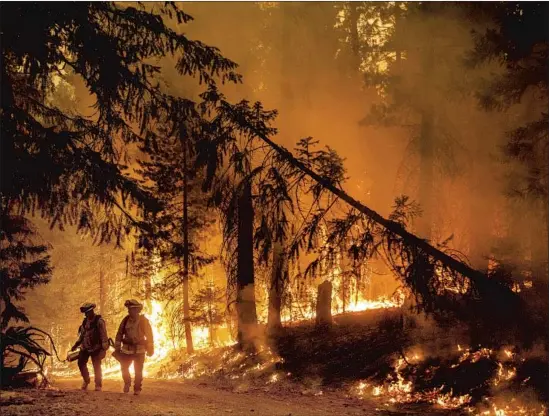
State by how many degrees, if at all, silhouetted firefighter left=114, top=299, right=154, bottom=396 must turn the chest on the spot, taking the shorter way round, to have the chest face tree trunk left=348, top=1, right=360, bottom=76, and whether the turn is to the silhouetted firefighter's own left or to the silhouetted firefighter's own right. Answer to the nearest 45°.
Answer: approximately 135° to the silhouetted firefighter's own left

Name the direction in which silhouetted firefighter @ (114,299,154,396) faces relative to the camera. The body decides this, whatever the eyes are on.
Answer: toward the camera

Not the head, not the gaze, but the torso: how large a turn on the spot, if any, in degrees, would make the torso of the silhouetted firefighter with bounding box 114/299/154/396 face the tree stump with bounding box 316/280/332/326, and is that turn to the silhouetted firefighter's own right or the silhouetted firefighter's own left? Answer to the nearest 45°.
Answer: approximately 135° to the silhouetted firefighter's own left

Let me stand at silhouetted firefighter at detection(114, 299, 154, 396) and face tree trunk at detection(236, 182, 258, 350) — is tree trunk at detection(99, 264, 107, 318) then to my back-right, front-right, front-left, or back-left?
front-left

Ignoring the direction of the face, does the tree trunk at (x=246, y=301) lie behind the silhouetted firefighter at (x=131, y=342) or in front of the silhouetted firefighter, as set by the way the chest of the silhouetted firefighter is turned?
behind

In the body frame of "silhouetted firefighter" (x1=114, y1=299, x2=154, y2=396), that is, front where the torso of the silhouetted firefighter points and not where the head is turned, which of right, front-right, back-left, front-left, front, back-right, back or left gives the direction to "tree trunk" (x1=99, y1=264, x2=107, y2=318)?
back

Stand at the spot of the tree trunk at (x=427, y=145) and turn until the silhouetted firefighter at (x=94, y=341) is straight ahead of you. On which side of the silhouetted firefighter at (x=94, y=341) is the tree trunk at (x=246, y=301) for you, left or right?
right

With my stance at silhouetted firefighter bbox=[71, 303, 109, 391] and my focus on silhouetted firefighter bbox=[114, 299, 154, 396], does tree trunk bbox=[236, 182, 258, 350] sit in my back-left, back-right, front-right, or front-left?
front-left

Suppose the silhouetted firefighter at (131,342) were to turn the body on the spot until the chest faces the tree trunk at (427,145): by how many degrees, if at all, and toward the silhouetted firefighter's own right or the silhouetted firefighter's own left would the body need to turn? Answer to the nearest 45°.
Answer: approximately 135° to the silhouetted firefighter's own left
